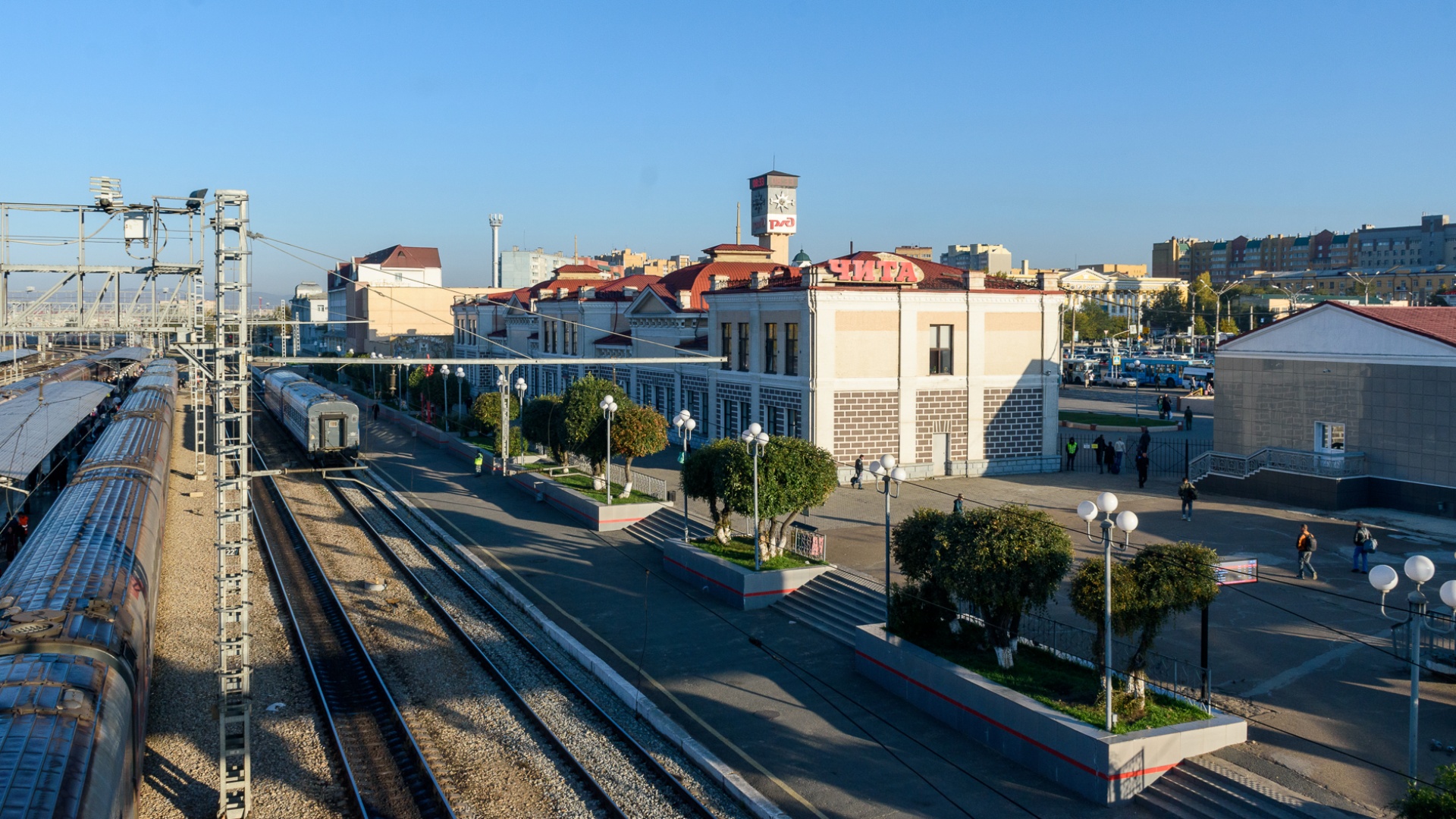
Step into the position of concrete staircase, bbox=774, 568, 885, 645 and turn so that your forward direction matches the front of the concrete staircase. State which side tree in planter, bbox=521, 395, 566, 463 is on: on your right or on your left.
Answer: on your right

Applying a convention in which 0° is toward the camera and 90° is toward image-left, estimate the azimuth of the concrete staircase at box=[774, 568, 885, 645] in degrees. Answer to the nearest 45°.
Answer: approximately 45°

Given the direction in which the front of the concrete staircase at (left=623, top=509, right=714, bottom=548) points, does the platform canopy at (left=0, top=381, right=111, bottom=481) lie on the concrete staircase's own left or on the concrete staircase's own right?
on the concrete staircase's own right

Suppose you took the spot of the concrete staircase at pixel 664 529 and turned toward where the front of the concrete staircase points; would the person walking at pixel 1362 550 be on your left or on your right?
on your left

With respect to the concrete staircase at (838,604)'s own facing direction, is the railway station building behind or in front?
behind

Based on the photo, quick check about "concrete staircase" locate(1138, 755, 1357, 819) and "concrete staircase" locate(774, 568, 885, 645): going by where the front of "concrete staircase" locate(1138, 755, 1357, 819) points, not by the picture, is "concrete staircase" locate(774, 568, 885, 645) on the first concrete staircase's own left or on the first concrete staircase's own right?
on the first concrete staircase's own right

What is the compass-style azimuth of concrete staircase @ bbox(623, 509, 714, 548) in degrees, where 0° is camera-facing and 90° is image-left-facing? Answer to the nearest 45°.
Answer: approximately 45°
